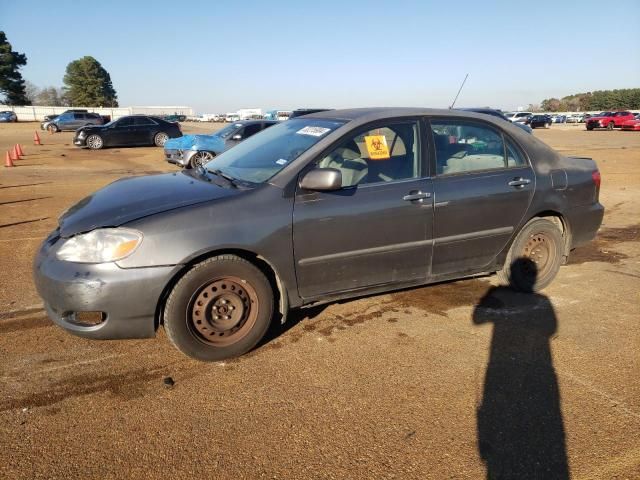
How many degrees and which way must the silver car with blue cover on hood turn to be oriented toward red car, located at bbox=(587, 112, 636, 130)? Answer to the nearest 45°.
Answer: approximately 180°

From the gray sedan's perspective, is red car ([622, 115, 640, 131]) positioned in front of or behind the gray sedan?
behind

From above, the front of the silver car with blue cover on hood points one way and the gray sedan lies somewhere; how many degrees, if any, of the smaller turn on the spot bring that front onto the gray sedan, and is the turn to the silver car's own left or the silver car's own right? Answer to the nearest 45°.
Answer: approximately 45° to the silver car's own left

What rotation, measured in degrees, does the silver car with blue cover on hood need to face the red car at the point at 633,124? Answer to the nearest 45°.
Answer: approximately 180°

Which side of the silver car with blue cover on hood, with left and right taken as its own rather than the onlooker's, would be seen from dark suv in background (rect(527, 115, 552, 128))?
back

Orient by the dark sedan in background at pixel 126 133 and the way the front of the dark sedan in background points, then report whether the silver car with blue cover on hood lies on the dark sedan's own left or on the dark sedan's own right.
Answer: on the dark sedan's own left

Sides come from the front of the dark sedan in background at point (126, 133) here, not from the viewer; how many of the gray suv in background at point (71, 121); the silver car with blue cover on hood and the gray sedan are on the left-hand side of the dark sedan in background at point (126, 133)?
2

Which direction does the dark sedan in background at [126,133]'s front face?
to the viewer's left

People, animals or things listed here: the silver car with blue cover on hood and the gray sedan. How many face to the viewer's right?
0
